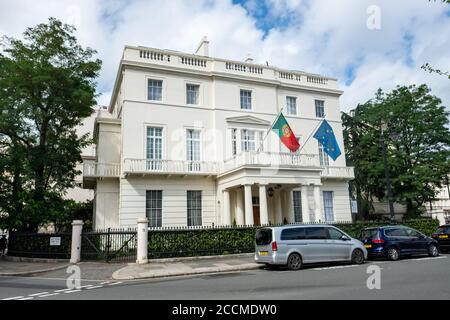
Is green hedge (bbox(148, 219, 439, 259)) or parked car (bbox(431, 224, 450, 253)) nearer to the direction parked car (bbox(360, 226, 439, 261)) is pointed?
the parked car

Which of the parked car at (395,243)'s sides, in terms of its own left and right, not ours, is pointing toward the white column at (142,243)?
back

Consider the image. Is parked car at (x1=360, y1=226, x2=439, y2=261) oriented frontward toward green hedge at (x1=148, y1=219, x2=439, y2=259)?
no

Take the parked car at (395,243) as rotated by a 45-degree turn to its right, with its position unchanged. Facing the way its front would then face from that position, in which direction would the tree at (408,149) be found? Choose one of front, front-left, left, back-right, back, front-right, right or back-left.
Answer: left

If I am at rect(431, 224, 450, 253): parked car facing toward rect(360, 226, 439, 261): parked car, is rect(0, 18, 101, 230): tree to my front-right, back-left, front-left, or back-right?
front-right

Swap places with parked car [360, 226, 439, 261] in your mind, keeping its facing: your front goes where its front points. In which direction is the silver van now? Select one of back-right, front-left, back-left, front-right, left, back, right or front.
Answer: back

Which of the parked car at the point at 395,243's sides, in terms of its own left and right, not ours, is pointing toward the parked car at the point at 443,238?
front

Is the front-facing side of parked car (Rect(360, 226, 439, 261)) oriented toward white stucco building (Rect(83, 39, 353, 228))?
no

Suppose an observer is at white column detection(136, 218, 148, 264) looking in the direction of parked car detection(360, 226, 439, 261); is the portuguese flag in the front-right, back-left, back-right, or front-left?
front-left
